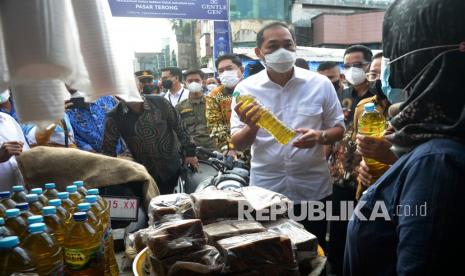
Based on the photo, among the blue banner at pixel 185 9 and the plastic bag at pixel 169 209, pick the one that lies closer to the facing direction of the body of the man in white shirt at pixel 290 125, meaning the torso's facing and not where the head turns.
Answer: the plastic bag

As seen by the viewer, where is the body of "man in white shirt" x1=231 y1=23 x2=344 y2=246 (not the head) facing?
toward the camera

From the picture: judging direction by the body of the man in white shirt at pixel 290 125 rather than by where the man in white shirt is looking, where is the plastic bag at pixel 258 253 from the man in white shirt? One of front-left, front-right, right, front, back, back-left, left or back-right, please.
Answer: front

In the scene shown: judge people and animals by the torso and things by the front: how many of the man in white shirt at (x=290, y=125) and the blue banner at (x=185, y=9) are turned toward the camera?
2

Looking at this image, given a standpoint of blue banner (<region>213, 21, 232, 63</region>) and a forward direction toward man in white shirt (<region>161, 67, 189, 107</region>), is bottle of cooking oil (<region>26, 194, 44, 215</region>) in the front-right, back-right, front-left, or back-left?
front-left

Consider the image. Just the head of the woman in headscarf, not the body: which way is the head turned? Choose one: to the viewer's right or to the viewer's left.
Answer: to the viewer's left

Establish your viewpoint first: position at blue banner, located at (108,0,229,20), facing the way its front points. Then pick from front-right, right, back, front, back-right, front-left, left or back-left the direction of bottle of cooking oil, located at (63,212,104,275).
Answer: front

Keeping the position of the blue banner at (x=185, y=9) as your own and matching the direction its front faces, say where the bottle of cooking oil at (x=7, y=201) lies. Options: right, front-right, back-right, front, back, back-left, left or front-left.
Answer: front

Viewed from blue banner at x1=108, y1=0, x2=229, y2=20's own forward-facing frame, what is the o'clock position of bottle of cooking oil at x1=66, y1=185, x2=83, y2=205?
The bottle of cooking oil is roughly at 12 o'clock from the blue banner.

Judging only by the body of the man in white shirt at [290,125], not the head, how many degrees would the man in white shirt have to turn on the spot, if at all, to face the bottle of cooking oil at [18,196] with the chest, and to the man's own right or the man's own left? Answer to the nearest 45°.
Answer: approximately 45° to the man's own right

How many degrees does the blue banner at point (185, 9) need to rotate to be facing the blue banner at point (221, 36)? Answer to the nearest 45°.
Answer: approximately 90° to its left

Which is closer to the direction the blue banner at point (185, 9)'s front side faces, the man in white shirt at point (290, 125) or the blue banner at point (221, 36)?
the man in white shirt

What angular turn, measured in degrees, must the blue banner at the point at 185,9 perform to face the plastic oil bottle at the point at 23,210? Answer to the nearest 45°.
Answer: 0° — it already faces it

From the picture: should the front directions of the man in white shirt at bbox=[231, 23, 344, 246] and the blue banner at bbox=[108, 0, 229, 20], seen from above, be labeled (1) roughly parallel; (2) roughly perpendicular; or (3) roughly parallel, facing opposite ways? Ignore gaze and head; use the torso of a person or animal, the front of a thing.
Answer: roughly parallel

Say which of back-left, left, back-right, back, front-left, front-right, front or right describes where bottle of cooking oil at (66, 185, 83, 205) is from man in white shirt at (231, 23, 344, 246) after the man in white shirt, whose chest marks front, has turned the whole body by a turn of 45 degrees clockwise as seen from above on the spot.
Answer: front
